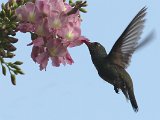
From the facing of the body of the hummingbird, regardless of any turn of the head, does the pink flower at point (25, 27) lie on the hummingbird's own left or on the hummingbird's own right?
on the hummingbird's own left

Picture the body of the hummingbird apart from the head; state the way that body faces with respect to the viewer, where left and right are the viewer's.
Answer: facing to the left of the viewer

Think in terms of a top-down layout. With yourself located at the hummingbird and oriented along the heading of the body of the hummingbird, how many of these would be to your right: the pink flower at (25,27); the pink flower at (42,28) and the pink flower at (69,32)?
0

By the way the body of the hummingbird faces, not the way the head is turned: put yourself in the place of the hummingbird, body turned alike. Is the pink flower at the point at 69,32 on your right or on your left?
on your left

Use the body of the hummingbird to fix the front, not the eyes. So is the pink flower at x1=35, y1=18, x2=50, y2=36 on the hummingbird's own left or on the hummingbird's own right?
on the hummingbird's own left
